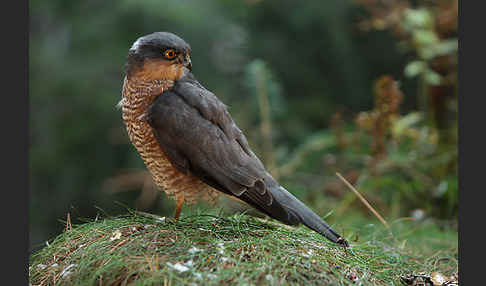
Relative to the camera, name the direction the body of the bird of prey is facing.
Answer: to the viewer's left
